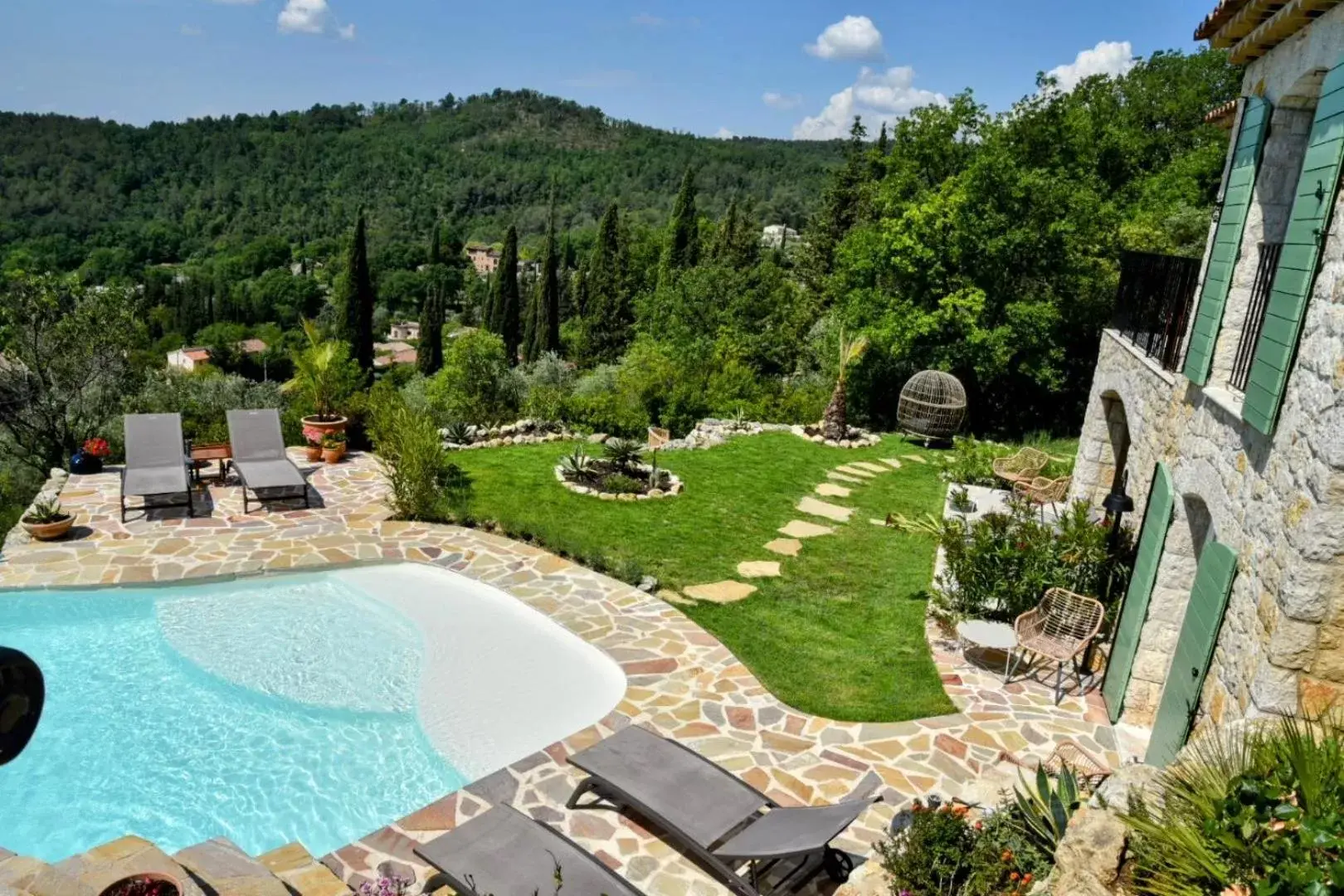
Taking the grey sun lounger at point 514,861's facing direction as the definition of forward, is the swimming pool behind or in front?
in front

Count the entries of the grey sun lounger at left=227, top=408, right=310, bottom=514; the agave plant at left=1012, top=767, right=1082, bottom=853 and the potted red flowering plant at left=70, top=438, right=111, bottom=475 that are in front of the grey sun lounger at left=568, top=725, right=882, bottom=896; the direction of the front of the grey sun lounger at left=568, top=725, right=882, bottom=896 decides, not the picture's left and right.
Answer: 2

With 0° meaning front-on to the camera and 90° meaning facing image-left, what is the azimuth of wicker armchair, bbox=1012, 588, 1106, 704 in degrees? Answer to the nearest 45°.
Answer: approximately 45°

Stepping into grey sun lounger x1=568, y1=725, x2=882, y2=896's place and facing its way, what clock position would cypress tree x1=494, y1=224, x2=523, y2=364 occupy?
The cypress tree is roughly at 1 o'clock from the grey sun lounger.

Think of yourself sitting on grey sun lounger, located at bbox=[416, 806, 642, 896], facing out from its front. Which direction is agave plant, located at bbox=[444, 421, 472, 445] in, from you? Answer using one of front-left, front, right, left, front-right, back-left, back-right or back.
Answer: front-right

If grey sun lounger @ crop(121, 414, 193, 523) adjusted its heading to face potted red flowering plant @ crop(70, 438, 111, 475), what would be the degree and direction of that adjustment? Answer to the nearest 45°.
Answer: approximately 135° to its right

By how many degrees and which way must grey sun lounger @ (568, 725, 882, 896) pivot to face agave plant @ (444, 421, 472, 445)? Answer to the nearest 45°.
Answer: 0° — it already faces it

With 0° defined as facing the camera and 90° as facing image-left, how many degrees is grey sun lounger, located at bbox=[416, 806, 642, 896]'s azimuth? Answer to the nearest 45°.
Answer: approximately 135°

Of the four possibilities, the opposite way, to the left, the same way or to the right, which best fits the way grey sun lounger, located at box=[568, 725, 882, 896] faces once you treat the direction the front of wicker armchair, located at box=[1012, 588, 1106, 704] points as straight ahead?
to the right

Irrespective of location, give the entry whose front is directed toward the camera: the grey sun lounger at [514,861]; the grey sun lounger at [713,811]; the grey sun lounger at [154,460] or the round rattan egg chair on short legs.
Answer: the grey sun lounger at [154,460]

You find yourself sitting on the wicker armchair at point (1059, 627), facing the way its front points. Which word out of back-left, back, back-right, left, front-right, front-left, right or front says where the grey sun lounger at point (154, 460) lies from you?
front-right

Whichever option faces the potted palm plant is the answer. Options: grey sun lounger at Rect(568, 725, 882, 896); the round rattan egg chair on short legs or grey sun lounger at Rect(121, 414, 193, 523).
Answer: grey sun lounger at Rect(568, 725, 882, 896)

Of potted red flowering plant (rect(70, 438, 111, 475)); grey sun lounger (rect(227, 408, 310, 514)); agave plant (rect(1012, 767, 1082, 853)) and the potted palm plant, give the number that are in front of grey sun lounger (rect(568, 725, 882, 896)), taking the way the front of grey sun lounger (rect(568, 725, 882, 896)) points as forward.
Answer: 3

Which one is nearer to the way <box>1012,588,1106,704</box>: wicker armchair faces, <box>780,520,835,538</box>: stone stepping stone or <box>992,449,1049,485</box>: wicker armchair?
the stone stepping stone

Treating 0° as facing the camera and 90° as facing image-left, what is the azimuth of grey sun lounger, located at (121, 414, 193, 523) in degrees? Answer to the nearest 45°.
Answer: approximately 0°

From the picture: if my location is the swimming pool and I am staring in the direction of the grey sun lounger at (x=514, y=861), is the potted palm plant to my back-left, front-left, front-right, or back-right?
back-left
